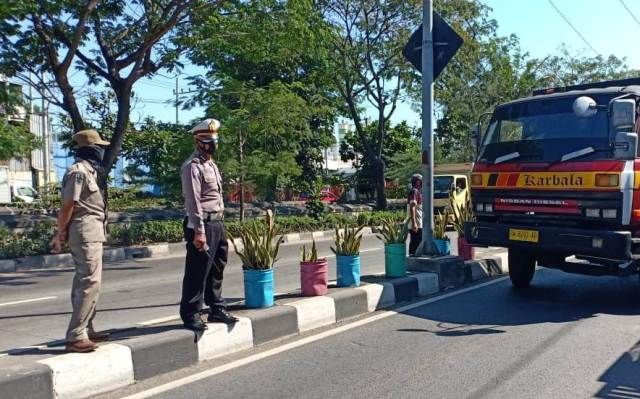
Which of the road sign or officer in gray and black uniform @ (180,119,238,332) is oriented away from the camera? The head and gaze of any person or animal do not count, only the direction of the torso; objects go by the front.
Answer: the road sign

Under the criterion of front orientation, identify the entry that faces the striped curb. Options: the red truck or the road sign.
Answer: the red truck

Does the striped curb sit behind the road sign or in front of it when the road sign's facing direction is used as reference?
behind

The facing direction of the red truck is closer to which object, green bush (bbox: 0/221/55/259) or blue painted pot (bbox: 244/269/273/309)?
the blue painted pot

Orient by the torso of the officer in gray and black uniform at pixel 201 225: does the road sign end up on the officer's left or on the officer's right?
on the officer's left

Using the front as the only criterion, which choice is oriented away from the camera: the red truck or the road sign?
the road sign

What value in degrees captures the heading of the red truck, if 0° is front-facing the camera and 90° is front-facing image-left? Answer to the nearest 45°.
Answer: approximately 45°

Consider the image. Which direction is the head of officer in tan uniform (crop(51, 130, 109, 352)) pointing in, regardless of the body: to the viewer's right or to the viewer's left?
to the viewer's right

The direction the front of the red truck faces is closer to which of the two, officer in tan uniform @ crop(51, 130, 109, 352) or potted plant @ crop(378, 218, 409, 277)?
the officer in tan uniform

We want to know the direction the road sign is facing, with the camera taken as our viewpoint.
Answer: facing away from the viewer

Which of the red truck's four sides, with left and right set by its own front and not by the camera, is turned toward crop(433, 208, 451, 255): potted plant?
right

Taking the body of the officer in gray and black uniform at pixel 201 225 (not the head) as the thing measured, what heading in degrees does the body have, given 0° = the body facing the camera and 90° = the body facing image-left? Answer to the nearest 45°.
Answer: approximately 315°
